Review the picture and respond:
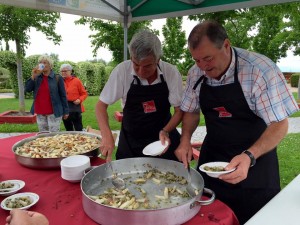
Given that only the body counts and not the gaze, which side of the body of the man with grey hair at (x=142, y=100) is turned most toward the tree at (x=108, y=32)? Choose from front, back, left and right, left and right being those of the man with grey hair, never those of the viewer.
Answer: back

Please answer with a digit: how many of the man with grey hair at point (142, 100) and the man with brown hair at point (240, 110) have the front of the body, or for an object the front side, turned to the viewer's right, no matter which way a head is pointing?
0

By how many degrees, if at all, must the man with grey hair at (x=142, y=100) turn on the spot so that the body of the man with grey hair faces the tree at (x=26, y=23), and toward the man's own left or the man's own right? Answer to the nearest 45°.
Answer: approximately 135° to the man's own right

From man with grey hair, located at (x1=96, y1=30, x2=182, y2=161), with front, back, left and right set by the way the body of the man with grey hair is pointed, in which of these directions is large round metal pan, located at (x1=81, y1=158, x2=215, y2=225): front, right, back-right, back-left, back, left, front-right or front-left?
front

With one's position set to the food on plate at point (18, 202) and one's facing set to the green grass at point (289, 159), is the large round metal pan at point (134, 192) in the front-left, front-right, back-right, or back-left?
front-right

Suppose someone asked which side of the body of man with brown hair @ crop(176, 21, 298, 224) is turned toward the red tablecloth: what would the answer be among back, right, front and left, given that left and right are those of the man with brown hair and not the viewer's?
front

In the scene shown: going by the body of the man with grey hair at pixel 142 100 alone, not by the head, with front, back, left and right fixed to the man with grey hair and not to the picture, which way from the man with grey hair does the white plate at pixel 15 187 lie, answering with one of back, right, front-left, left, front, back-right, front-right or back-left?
front-right

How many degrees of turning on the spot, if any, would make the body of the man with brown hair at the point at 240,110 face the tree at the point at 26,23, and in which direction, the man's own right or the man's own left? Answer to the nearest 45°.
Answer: approximately 90° to the man's own right

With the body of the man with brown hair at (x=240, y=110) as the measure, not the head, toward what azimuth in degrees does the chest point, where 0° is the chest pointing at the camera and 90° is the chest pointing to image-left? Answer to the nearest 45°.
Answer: approximately 45°

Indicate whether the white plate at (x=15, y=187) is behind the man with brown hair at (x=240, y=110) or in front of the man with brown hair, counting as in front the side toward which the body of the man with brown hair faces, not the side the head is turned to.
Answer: in front

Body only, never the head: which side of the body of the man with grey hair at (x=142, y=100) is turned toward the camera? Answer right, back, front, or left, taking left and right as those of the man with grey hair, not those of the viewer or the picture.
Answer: front

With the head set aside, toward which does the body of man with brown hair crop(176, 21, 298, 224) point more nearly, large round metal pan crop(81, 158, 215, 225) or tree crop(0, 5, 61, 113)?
the large round metal pan

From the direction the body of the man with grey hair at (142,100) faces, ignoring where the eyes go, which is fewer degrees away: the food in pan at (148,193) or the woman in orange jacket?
the food in pan

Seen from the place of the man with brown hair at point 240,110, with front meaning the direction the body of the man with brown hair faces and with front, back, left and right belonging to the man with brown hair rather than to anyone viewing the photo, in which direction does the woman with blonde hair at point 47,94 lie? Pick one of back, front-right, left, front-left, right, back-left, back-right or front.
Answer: right

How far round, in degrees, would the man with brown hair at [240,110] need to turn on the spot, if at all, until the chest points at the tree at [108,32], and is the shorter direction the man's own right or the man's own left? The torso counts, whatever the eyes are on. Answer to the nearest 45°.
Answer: approximately 90° to the man's own right

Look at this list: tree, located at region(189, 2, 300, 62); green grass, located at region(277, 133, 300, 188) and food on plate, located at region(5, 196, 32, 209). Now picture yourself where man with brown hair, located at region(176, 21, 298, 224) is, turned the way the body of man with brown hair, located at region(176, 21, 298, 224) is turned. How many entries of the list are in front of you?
1

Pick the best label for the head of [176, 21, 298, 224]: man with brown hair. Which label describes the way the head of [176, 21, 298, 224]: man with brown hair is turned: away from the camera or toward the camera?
toward the camera

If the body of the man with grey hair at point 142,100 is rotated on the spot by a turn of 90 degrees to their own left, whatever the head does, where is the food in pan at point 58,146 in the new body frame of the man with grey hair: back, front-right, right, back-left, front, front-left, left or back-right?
back
